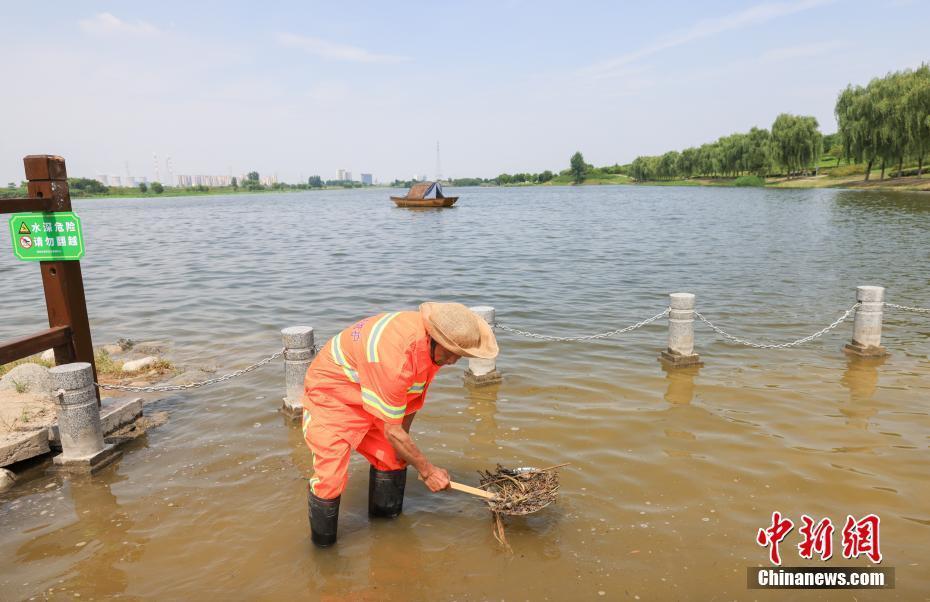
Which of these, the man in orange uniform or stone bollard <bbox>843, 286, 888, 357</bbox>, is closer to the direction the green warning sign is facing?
the man in orange uniform

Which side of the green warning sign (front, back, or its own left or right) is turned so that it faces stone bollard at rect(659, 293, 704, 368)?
left

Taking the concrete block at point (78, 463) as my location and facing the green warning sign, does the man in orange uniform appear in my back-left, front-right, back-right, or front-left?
back-right

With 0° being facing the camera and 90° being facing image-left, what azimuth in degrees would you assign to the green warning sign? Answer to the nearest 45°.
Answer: approximately 0°

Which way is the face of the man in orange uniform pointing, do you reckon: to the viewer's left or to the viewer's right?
to the viewer's right

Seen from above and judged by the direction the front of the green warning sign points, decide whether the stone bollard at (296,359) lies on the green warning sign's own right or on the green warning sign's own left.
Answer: on the green warning sign's own left

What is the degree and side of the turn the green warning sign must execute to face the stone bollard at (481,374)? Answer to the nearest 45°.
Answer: approximately 90° to its left

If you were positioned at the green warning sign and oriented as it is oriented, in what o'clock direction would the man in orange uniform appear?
The man in orange uniform is roughly at 11 o'clock from the green warning sign.
